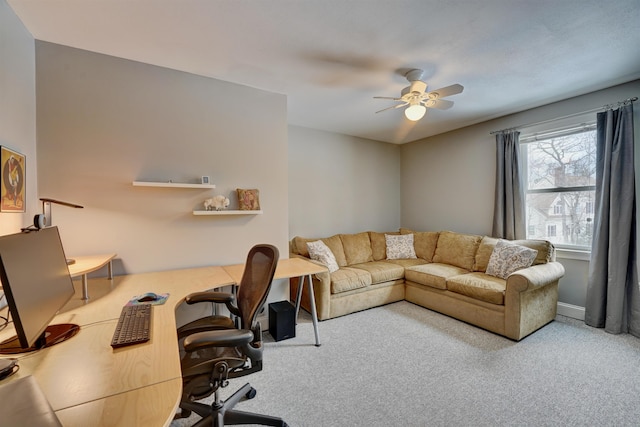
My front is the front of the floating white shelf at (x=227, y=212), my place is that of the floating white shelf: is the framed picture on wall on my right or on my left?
on my right

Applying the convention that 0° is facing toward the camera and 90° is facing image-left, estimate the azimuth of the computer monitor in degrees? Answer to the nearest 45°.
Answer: approximately 315°

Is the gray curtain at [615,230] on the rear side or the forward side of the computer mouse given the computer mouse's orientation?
on the rear side

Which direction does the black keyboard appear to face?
to the viewer's right

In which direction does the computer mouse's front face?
to the viewer's left

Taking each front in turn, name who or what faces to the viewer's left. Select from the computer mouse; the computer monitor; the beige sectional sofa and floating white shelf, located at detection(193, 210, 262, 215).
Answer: the computer mouse

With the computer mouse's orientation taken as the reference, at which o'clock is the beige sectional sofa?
The beige sectional sofa is roughly at 6 o'clock from the computer mouse.

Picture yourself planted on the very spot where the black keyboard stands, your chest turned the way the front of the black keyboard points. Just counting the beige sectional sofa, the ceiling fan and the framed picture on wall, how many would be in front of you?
2
